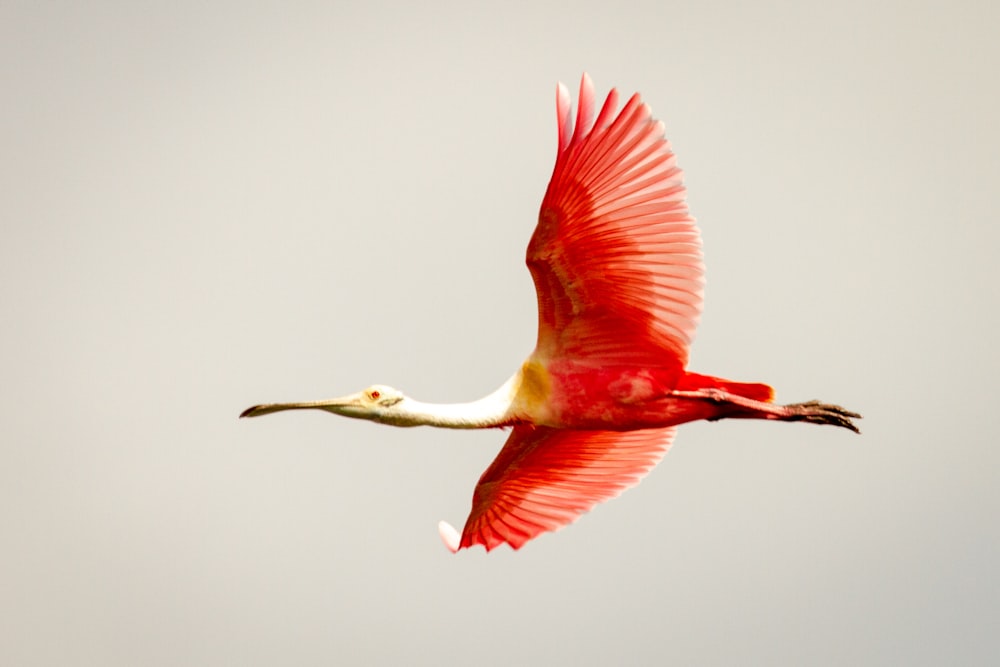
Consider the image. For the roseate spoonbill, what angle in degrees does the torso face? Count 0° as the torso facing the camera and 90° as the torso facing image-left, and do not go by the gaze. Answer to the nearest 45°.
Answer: approximately 90°
